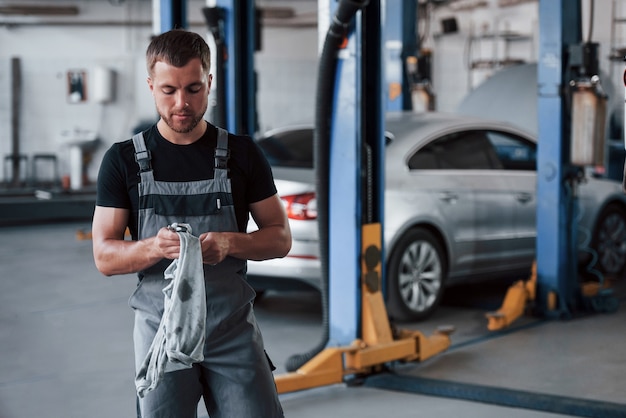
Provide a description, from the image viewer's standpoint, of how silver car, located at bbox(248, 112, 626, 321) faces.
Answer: facing away from the viewer and to the right of the viewer

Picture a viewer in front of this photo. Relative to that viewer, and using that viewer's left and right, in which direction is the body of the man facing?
facing the viewer

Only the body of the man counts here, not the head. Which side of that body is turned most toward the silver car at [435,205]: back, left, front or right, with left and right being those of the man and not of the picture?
back

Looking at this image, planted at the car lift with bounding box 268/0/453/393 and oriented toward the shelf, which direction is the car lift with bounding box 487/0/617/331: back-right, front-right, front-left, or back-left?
front-right

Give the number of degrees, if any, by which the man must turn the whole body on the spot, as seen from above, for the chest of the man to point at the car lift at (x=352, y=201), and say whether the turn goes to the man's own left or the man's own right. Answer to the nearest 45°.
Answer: approximately 180°

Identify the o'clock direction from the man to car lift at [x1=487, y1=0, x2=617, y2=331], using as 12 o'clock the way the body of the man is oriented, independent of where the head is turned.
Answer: The car lift is roughly at 7 o'clock from the man.

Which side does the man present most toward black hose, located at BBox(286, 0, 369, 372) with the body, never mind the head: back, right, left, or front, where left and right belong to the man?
back

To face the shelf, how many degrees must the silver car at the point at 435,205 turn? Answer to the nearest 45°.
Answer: approximately 45° to its left
